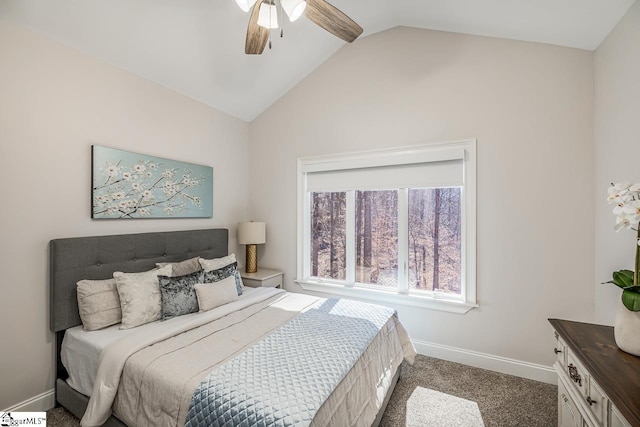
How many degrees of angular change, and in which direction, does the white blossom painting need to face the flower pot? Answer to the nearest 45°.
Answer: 0° — it already faces it

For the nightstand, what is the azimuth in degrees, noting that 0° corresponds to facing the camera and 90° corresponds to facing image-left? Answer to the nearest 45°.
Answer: approximately 315°

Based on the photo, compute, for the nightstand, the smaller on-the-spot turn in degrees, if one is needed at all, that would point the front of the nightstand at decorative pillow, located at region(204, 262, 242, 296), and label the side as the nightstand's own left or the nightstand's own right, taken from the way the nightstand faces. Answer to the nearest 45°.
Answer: approximately 90° to the nightstand's own right

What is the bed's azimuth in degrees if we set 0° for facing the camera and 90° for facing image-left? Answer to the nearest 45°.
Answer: approximately 315°

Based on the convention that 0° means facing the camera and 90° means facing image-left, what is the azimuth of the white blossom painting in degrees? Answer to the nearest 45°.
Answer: approximately 315°
